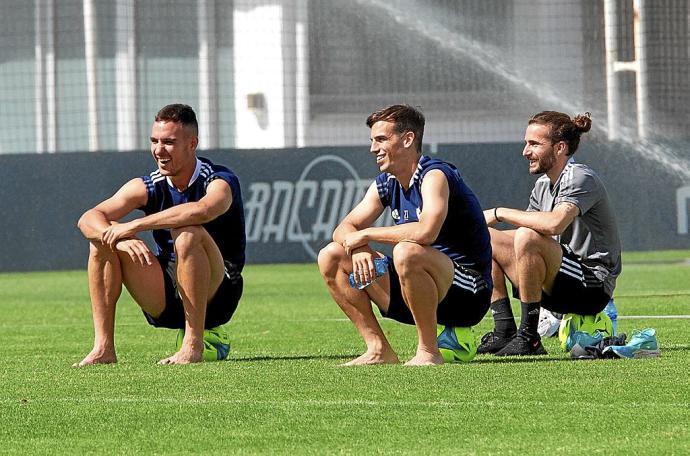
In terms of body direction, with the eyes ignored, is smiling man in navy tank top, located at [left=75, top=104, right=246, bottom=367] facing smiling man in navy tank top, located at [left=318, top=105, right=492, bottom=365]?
no

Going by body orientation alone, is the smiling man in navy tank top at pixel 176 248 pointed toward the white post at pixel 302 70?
no

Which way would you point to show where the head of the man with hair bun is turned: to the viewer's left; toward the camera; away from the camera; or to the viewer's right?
to the viewer's left

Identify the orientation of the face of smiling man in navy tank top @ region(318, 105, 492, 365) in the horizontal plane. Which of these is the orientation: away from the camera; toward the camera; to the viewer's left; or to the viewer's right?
to the viewer's left

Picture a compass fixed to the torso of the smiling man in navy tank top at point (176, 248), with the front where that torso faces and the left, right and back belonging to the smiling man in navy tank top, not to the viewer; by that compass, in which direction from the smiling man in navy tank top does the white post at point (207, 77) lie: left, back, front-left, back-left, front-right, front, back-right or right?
back-right

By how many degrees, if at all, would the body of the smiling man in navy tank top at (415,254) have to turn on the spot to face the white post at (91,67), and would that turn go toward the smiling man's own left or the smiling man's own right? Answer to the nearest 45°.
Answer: approximately 135° to the smiling man's own right

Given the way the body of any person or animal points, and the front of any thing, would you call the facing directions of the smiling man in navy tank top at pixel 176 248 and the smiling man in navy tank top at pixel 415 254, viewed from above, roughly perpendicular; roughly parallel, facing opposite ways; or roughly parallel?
roughly parallel

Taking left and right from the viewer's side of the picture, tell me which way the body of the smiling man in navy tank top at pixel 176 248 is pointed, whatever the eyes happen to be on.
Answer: facing the viewer and to the left of the viewer

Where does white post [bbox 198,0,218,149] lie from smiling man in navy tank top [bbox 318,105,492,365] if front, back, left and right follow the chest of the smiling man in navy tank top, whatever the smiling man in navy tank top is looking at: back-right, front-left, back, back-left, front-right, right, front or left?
back-right

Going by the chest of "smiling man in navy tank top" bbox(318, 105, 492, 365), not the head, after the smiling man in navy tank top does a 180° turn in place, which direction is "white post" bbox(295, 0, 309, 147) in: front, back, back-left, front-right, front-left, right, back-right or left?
front-left

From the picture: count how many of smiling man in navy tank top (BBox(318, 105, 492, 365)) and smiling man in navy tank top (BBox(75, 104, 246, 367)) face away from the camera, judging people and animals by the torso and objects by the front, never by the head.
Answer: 0

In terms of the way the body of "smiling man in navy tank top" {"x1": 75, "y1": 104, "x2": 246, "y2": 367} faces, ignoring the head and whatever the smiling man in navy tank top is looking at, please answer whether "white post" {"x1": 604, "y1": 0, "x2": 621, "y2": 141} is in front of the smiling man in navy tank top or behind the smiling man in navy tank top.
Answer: behind

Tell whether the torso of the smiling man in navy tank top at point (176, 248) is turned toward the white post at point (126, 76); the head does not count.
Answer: no
